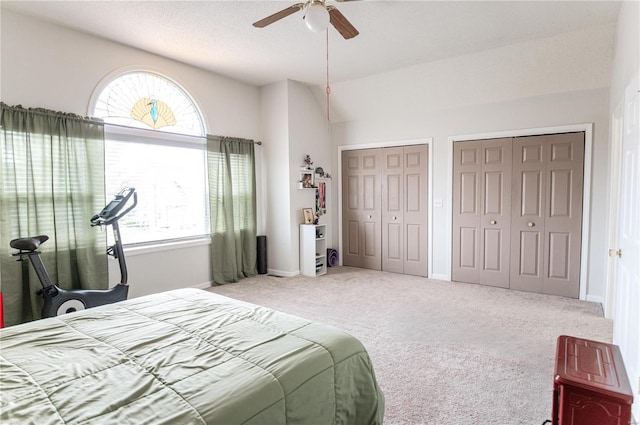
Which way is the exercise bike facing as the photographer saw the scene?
facing away from the viewer and to the right of the viewer

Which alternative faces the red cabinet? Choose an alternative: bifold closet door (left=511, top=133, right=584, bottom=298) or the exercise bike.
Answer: the bifold closet door

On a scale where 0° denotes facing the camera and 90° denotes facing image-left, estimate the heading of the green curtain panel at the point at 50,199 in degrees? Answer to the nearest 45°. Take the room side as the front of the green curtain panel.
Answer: approximately 315°

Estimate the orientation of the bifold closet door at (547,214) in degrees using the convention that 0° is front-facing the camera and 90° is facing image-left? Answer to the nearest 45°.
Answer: approximately 0°

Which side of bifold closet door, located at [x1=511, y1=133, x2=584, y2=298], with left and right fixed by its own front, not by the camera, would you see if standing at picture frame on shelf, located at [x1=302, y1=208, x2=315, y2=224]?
right

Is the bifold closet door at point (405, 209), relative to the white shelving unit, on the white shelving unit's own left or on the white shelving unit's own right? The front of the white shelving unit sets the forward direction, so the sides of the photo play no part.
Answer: on the white shelving unit's own left

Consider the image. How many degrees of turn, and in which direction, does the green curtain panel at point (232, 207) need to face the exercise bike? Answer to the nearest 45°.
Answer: approximately 90° to its right

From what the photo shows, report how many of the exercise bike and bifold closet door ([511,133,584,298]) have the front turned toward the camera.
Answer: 1

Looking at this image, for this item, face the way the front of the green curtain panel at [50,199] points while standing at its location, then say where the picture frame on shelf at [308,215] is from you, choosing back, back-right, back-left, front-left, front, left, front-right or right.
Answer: front-left
